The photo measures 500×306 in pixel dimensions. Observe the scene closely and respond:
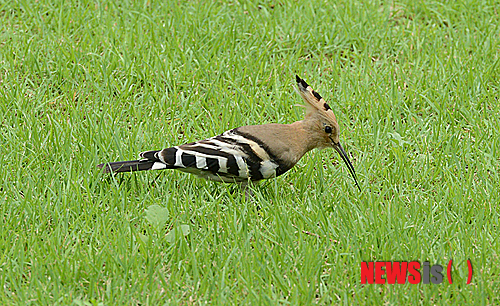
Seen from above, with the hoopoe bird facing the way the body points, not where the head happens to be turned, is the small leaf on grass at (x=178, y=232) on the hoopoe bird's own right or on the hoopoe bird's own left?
on the hoopoe bird's own right

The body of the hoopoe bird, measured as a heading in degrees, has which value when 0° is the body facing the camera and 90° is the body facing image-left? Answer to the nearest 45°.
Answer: approximately 270°

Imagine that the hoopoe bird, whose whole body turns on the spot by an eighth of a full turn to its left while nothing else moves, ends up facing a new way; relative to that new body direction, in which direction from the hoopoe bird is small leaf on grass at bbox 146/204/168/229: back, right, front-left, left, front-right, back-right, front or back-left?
back
